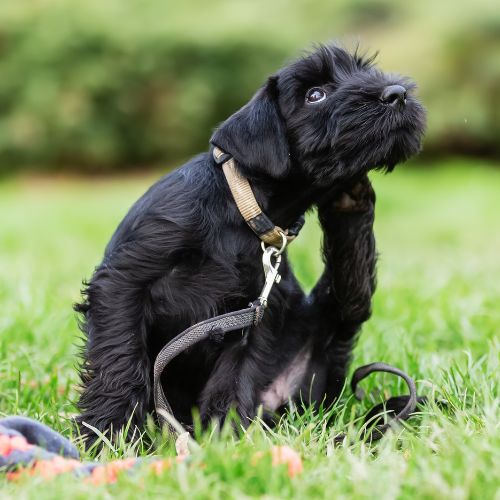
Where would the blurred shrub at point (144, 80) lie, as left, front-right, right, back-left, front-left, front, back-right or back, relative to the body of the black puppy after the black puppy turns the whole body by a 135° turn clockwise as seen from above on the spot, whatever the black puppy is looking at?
right

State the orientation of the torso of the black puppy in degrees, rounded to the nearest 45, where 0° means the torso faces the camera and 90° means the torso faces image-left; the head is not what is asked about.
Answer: approximately 315°
